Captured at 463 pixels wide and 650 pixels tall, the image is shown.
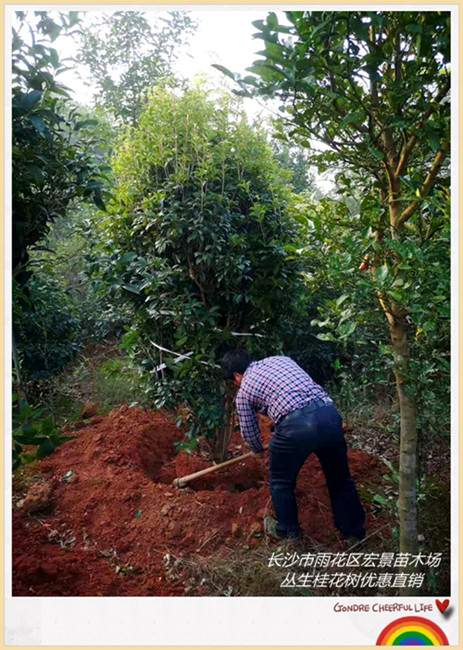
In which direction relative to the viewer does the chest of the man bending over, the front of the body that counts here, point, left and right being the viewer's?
facing away from the viewer and to the left of the viewer
